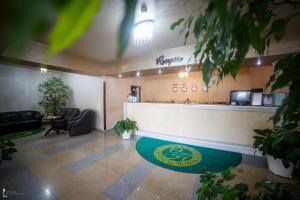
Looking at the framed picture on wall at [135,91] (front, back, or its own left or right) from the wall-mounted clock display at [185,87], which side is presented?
left

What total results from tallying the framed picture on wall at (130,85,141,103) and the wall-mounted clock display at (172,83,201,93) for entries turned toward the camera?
2

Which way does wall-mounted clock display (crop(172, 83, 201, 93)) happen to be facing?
toward the camera

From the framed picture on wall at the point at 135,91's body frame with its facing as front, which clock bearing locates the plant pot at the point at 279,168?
The plant pot is roughly at 11 o'clock from the framed picture on wall.

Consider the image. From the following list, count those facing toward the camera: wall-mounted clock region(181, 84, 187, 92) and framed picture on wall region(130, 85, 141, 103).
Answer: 2

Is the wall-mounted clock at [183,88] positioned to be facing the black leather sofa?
no

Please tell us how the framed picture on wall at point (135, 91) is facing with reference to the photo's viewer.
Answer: facing the viewer

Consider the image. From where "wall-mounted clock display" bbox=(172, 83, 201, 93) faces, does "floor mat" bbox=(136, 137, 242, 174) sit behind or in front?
in front

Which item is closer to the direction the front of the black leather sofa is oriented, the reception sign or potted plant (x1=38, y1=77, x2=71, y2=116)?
the reception sign

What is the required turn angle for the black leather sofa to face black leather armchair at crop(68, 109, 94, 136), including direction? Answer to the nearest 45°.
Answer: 0° — it already faces it

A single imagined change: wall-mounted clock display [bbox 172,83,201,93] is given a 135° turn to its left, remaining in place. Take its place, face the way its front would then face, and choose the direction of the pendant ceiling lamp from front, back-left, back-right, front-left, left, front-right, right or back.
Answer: back-right

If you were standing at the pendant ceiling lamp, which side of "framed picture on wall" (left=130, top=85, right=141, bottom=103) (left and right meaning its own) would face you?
front

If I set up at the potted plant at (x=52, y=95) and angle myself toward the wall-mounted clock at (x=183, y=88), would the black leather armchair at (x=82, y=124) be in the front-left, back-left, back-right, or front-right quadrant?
front-right

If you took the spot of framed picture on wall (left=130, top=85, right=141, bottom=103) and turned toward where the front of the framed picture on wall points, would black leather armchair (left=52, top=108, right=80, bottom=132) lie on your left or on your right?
on your right

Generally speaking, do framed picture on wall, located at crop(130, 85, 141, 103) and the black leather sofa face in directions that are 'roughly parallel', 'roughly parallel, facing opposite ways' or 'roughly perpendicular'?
roughly perpendicular

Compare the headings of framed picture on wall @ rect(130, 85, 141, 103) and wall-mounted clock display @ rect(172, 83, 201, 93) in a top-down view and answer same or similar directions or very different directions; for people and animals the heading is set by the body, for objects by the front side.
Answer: same or similar directions

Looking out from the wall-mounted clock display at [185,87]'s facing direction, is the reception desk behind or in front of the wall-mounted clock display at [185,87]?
in front
